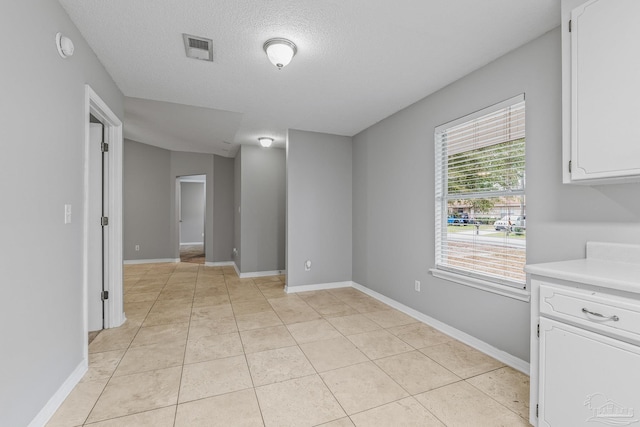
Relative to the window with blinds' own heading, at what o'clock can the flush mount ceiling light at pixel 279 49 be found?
The flush mount ceiling light is roughly at 12 o'clock from the window with blinds.

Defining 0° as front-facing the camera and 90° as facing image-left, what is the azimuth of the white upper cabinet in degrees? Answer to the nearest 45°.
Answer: approximately 45°

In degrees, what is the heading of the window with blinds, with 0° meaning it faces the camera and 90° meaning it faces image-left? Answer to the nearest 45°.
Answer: approximately 45°

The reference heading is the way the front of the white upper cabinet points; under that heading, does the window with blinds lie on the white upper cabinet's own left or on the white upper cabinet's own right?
on the white upper cabinet's own right
